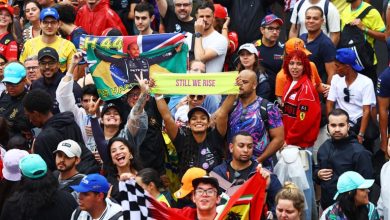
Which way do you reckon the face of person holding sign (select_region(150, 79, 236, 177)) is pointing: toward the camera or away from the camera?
toward the camera

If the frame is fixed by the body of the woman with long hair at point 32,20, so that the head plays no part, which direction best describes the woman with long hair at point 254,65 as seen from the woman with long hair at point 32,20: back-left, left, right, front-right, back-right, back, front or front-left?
front-left

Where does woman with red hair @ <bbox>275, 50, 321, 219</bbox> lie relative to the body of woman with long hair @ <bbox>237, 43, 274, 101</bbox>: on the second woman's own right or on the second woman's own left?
on the second woman's own left

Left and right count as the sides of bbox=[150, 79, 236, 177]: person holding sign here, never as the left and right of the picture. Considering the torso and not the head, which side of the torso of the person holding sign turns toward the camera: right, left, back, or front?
front

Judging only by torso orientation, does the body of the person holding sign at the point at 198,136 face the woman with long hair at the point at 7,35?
no

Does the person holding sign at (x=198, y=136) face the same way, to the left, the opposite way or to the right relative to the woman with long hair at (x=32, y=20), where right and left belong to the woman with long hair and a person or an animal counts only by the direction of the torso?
the same way

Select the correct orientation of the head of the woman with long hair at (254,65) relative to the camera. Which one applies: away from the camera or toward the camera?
toward the camera

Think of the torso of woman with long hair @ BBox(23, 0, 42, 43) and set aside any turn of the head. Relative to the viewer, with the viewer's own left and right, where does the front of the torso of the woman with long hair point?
facing the viewer

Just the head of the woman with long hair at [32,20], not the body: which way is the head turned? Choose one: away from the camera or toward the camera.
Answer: toward the camera
